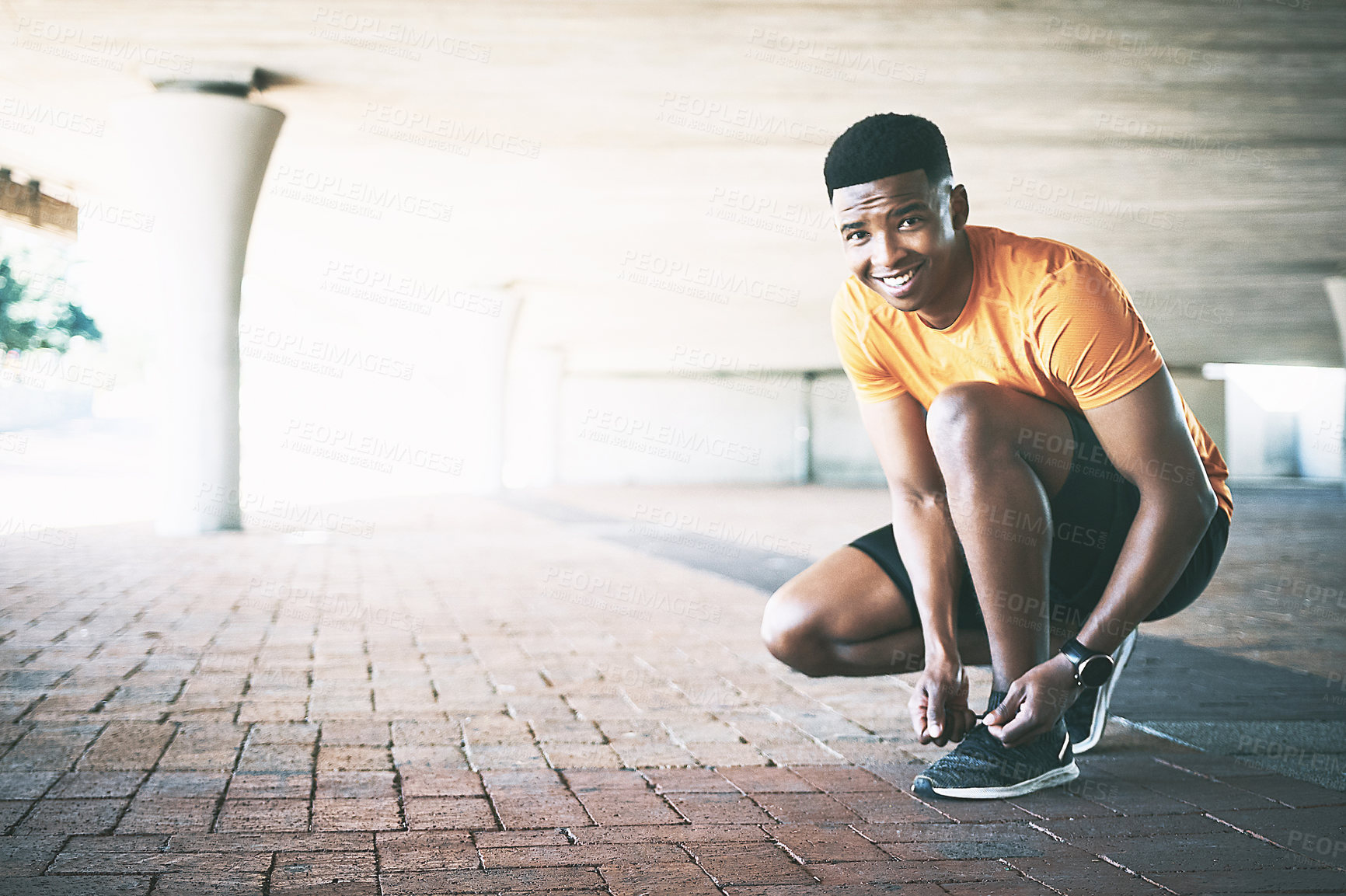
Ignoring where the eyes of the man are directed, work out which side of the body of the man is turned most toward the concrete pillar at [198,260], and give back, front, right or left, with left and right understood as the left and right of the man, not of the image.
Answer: right

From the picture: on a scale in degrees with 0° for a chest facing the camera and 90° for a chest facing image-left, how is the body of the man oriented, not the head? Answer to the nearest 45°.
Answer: approximately 45°

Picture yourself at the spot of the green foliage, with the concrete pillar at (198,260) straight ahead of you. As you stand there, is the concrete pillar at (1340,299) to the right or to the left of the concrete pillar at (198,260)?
left

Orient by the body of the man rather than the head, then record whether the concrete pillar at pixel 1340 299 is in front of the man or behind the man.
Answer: behind

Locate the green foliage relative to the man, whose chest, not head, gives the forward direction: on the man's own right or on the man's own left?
on the man's own right

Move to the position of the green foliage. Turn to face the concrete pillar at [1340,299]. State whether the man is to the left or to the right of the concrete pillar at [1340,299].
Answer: right

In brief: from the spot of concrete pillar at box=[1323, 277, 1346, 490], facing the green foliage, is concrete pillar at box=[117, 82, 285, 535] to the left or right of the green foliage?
left
